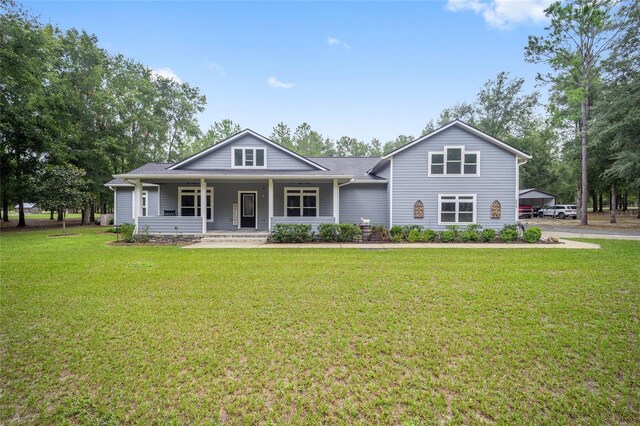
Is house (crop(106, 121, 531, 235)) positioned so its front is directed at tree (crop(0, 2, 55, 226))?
no

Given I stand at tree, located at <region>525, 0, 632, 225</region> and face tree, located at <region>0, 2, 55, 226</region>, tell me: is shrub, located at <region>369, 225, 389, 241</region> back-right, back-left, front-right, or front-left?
front-left

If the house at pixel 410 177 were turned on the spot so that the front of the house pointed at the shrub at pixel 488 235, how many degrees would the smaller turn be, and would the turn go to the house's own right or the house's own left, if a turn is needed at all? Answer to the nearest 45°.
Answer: approximately 45° to the house's own left

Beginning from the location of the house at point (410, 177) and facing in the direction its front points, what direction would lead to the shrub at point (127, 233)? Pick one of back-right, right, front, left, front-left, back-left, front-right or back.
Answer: right

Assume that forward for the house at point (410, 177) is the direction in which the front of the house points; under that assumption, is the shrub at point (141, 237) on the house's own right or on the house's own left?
on the house's own right

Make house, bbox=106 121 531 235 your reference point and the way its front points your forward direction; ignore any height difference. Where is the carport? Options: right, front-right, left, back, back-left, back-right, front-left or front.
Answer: back-left

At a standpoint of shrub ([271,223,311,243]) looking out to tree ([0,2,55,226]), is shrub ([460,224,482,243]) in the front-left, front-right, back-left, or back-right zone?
back-right

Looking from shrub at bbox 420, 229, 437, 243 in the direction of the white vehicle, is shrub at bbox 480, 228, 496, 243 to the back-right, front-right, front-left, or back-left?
front-right

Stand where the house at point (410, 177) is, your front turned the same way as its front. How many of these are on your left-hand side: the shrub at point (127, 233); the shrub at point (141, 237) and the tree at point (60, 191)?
0

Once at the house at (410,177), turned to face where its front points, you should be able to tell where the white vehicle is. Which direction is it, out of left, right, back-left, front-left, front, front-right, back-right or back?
back-left

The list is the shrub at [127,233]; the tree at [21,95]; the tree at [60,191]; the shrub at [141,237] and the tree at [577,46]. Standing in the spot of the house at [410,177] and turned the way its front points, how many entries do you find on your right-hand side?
4

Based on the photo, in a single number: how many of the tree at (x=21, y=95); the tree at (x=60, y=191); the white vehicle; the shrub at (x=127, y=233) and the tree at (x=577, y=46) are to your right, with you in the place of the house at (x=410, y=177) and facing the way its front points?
3

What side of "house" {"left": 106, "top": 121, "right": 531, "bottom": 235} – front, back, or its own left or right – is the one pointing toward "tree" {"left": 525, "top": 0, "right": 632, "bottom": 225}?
left

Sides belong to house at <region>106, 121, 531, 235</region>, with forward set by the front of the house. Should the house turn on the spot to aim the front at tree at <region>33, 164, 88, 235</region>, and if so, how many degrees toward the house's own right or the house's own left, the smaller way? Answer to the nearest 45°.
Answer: approximately 90° to the house's own right

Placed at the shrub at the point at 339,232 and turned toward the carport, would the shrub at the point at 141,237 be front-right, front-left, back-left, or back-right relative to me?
back-left

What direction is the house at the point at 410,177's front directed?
toward the camera
